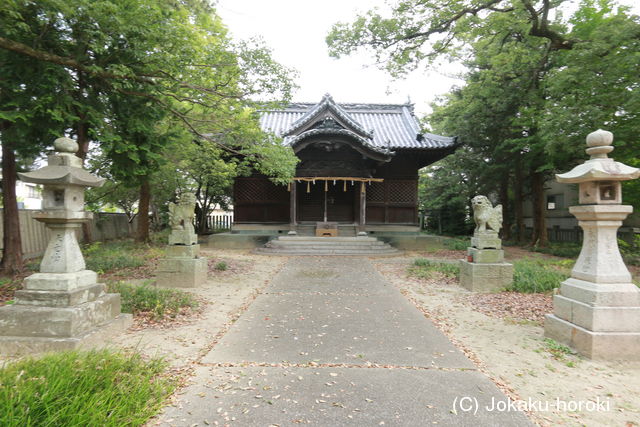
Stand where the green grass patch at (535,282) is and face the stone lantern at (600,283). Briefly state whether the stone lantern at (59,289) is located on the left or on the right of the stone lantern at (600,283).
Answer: right

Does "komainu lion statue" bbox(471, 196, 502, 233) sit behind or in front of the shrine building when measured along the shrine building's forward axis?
in front

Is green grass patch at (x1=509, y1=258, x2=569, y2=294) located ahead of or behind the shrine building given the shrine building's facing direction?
ahead

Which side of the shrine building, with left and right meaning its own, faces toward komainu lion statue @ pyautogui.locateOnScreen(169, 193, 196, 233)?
front

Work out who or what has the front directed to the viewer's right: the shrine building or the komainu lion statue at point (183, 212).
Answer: the komainu lion statue

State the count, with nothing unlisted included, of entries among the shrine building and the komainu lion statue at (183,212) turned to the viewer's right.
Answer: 1

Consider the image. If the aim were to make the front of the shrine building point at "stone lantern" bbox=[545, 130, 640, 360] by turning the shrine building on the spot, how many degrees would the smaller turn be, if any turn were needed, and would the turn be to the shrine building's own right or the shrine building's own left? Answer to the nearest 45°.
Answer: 0° — it already faces it

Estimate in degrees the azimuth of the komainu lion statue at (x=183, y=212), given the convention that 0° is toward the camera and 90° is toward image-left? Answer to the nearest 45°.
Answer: approximately 270°
